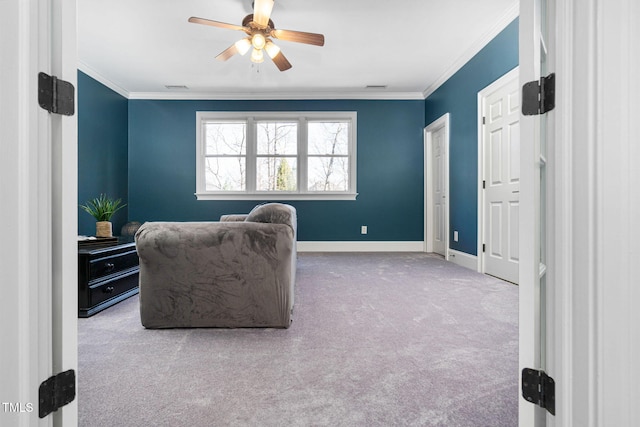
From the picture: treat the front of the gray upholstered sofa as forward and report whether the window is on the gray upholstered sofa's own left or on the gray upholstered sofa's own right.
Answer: on the gray upholstered sofa's own right

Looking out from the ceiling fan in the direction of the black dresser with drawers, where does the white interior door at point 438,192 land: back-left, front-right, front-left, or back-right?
back-right

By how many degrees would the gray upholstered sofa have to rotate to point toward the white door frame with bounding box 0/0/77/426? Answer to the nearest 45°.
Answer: approximately 90° to its left

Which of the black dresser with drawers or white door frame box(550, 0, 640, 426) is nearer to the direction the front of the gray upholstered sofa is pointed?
the black dresser with drawers

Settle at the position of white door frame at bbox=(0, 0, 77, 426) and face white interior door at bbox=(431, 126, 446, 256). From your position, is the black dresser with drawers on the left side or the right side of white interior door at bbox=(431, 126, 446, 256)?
left
